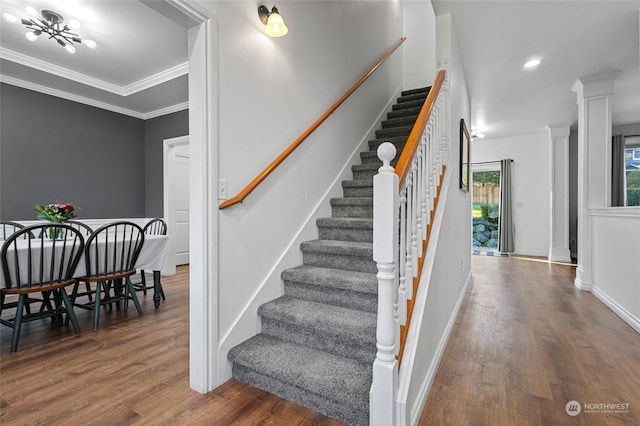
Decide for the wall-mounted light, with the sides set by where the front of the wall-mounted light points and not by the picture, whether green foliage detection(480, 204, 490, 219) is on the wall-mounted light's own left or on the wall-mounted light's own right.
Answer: on the wall-mounted light's own left

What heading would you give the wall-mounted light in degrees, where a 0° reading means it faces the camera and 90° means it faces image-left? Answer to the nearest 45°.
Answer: approximately 315°

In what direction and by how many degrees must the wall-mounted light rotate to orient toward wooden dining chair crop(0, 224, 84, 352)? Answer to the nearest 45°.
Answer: approximately 135° to its right

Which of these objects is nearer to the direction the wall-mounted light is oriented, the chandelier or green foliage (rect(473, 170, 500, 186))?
the green foliage

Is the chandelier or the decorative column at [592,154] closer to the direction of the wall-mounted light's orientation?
the decorative column

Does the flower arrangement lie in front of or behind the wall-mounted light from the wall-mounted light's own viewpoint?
behind

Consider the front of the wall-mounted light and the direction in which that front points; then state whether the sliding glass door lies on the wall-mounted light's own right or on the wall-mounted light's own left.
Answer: on the wall-mounted light's own left

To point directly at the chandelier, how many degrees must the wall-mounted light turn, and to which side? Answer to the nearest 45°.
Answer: approximately 180°

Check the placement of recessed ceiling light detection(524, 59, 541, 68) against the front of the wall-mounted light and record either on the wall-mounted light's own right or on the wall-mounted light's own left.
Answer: on the wall-mounted light's own left

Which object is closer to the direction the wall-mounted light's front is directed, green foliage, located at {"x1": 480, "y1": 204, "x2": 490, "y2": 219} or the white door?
the green foliage
